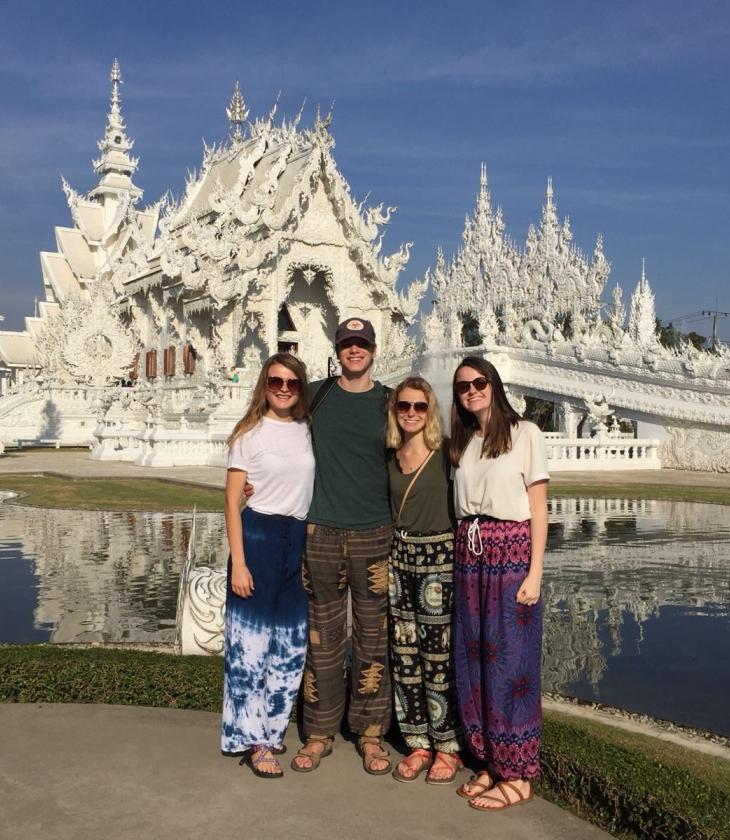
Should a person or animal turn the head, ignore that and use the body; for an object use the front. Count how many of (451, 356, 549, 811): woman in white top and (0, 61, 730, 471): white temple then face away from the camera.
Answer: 0

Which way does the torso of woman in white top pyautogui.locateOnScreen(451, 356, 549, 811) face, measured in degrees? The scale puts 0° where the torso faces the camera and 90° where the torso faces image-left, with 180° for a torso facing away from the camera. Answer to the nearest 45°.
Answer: approximately 45°

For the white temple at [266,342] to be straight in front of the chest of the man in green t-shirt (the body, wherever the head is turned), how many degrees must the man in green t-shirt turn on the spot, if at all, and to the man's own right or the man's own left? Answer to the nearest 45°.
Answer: approximately 180°

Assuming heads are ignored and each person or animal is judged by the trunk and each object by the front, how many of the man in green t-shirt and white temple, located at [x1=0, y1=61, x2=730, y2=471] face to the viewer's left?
0

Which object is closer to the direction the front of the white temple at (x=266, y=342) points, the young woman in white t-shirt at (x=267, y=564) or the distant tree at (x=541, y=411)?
the young woman in white t-shirt

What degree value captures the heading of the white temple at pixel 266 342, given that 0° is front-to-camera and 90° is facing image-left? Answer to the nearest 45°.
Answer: approximately 315°

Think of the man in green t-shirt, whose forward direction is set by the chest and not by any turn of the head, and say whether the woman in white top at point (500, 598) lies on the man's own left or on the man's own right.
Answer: on the man's own left

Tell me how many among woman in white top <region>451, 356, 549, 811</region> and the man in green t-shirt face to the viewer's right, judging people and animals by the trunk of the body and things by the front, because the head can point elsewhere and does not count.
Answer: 0

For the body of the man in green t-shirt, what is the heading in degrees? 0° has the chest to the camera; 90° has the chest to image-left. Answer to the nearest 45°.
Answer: approximately 0°

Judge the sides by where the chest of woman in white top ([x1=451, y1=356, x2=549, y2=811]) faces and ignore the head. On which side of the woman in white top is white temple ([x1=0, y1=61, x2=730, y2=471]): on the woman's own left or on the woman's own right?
on the woman's own right
